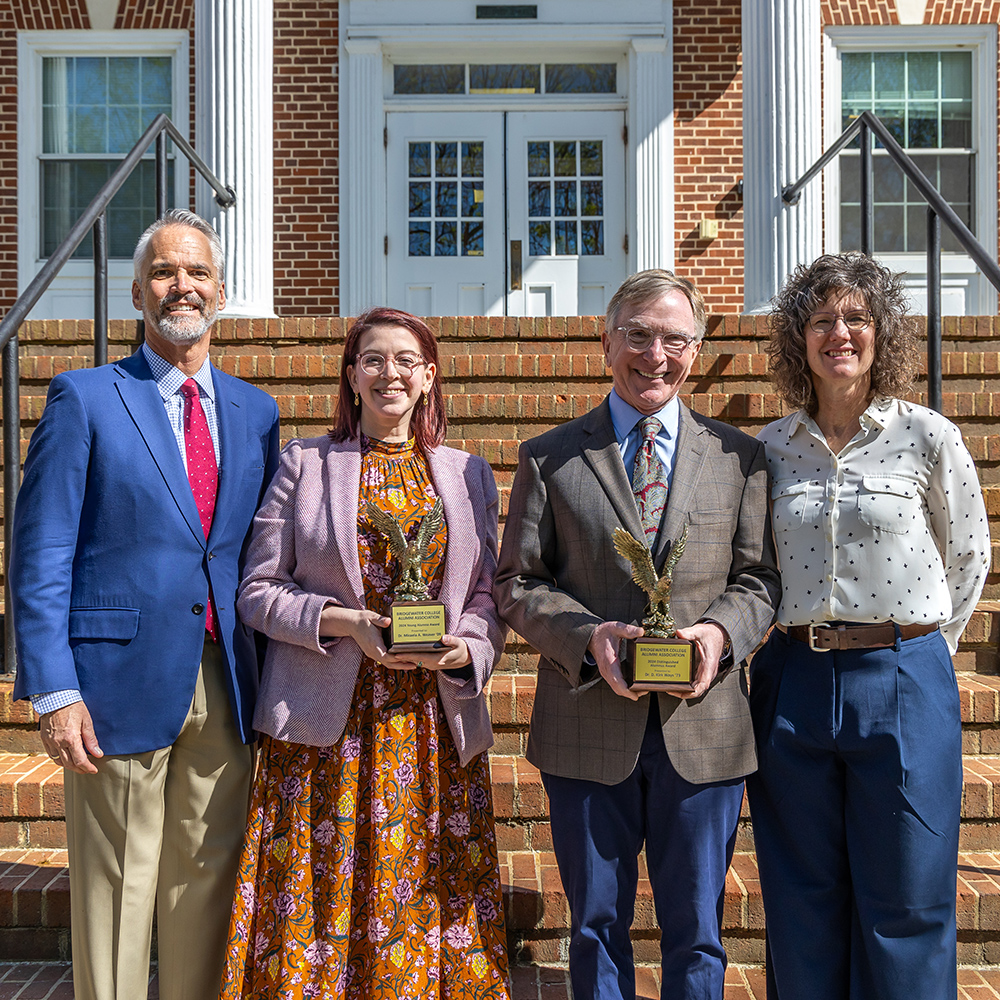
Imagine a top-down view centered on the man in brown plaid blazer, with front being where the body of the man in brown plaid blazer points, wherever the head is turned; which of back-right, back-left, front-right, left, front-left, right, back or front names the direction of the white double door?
back

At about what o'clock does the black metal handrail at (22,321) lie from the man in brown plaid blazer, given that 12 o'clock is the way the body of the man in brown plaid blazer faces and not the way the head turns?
The black metal handrail is roughly at 4 o'clock from the man in brown plaid blazer.

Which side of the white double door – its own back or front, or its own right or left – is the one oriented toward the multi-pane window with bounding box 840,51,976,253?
left

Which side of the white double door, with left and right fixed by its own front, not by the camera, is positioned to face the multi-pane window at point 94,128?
right

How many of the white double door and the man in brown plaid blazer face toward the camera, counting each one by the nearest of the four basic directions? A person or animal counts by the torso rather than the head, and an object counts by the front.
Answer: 2

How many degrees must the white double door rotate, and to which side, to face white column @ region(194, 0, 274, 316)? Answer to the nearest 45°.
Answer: approximately 45° to its right

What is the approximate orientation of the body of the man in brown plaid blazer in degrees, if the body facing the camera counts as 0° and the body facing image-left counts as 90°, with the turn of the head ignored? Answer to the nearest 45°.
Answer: approximately 0°
